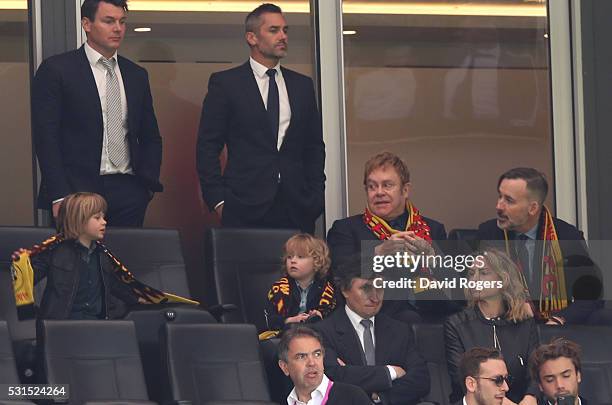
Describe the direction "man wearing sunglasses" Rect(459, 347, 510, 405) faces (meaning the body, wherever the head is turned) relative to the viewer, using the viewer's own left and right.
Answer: facing the viewer and to the right of the viewer

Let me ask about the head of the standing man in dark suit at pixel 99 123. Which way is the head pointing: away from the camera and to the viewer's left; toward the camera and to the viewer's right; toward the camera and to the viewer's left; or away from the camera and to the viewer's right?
toward the camera and to the viewer's right

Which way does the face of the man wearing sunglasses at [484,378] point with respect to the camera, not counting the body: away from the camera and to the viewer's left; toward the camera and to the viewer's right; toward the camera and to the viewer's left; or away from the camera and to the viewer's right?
toward the camera and to the viewer's right

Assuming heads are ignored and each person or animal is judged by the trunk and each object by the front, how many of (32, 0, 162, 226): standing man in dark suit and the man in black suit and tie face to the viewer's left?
0

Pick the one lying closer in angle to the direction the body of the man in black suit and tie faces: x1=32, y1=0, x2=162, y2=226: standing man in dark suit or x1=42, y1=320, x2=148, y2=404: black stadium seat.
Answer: the black stadium seat

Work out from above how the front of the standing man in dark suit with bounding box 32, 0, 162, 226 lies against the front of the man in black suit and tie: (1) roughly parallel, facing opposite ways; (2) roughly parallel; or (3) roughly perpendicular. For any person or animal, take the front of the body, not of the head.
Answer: roughly parallel

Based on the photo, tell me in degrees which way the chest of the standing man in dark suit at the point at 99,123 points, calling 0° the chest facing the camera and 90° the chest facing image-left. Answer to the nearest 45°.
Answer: approximately 315°

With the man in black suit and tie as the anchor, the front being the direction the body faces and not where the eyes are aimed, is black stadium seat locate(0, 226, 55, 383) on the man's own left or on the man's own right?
on the man's own right

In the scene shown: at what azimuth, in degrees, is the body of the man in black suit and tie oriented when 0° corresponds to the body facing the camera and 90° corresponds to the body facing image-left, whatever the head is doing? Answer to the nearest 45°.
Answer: approximately 315°

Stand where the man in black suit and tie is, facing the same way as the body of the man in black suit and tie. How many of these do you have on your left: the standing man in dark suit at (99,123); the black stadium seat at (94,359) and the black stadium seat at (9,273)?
0

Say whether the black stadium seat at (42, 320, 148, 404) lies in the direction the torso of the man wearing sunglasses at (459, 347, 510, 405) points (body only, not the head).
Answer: no
